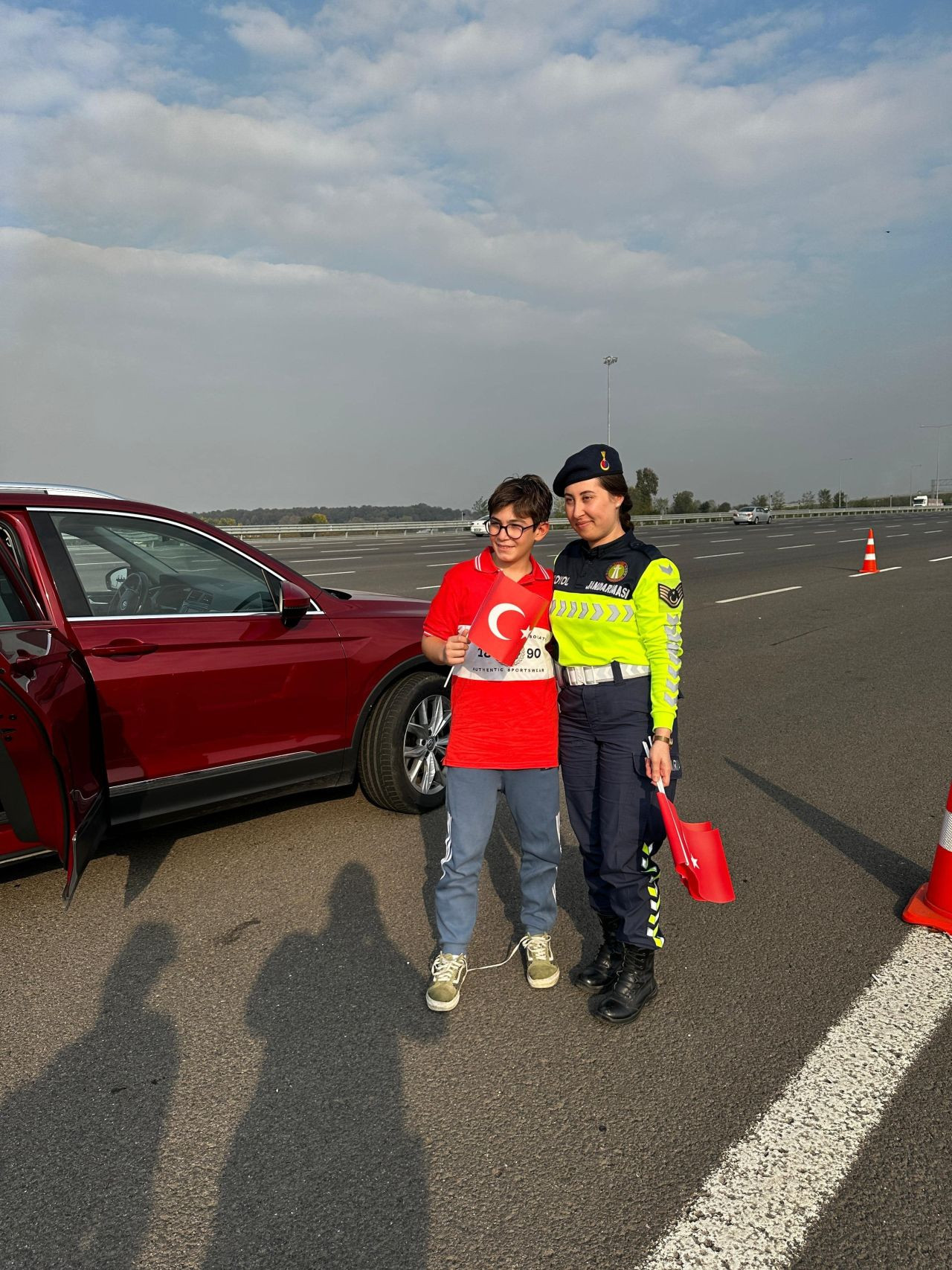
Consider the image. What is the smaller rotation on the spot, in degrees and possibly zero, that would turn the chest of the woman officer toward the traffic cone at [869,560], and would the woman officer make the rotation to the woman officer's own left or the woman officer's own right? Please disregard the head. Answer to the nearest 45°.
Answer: approximately 135° to the woman officer's own right

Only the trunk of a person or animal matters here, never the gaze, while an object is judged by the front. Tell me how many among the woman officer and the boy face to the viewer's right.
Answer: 0

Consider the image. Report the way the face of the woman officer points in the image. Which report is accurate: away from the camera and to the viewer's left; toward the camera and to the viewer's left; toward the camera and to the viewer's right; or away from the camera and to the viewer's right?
toward the camera and to the viewer's left

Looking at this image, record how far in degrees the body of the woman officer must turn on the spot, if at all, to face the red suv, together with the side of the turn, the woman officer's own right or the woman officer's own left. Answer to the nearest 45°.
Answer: approximately 45° to the woman officer's own right

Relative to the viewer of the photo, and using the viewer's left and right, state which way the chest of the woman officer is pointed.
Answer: facing the viewer and to the left of the viewer

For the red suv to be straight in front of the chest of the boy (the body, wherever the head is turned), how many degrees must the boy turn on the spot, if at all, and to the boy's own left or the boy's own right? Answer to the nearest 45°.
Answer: approximately 135° to the boy's own right

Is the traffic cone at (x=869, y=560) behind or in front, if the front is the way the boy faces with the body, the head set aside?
behind

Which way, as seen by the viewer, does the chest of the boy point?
toward the camera
